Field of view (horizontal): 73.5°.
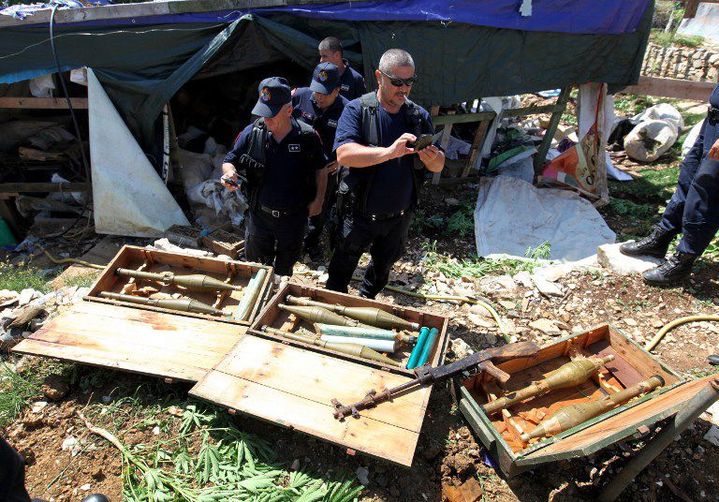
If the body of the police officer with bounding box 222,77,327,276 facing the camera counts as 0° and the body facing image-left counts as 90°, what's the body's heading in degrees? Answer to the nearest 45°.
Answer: approximately 45°

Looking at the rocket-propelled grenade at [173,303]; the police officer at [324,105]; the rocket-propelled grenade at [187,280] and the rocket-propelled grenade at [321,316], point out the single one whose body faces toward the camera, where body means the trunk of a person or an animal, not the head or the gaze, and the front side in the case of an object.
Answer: the police officer

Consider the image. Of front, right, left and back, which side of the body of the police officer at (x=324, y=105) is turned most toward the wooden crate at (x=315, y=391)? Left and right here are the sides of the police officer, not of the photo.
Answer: front

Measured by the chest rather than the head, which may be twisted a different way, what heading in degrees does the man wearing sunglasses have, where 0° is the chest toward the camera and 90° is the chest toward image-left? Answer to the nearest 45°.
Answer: approximately 315°

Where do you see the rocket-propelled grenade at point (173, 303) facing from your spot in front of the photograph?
facing to the right of the viewer

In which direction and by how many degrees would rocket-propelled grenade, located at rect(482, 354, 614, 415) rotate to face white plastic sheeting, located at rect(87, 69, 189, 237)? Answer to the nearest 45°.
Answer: approximately 135° to its left

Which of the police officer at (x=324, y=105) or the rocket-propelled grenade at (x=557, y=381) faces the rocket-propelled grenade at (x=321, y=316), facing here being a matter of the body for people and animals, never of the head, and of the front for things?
the police officer

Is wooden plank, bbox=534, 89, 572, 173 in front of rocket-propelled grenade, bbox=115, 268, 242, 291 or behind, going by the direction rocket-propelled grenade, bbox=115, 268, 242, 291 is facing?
in front

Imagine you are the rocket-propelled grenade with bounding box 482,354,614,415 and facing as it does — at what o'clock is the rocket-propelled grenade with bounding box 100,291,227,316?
the rocket-propelled grenade with bounding box 100,291,227,316 is roughly at 7 o'clock from the rocket-propelled grenade with bounding box 482,354,614,415.

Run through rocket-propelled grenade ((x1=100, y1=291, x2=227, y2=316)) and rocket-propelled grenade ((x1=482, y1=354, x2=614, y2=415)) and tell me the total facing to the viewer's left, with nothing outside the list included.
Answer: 0

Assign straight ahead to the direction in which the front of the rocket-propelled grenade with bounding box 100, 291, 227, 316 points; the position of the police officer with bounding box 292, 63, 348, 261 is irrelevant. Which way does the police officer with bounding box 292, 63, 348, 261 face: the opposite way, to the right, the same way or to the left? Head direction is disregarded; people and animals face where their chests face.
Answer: to the right
